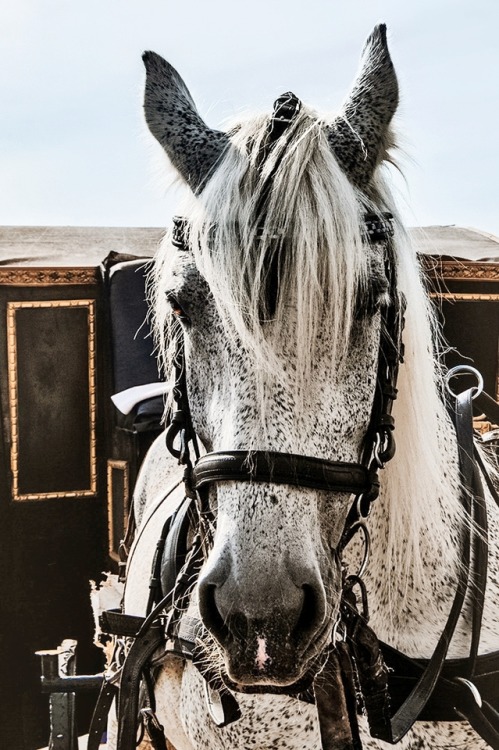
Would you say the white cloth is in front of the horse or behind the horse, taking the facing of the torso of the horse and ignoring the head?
behind

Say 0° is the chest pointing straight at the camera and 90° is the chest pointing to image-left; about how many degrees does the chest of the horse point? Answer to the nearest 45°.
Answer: approximately 0°
